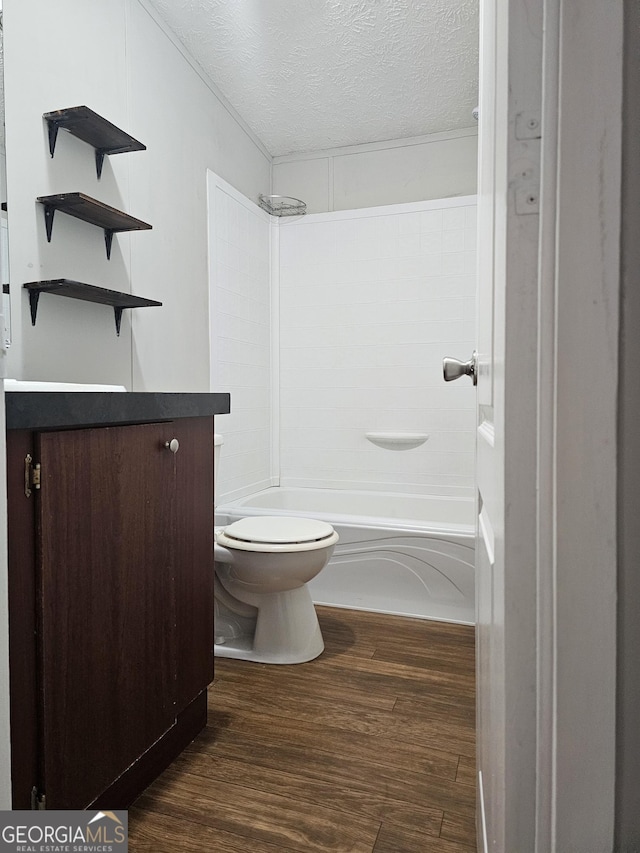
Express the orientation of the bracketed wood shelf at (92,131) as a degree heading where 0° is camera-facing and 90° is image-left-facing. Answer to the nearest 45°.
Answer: approximately 315°

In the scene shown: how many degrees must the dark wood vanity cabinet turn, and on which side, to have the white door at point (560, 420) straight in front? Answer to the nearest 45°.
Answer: approximately 45° to its right

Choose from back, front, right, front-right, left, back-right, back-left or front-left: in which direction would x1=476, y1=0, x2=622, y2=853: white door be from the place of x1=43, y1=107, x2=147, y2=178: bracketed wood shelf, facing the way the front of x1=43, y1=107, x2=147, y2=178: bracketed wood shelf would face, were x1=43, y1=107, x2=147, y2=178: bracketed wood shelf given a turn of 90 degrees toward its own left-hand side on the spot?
back-right

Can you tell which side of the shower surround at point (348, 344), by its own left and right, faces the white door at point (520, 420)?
front

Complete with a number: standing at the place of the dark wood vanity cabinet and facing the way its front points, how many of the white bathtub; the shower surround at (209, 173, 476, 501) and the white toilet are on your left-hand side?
3

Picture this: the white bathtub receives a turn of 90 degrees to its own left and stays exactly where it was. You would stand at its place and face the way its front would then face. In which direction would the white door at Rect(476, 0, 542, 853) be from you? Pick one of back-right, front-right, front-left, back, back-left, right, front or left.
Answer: right

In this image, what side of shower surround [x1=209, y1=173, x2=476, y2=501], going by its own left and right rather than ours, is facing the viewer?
front

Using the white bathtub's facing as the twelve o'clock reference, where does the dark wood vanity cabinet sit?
The dark wood vanity cabinet is roughly at 1 o'clock from the white bathtub.

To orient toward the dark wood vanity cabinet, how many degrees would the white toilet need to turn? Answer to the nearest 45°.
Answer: approximately 90° to its right

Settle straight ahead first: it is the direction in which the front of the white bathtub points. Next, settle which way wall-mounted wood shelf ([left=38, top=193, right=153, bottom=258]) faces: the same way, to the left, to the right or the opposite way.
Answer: to the left
